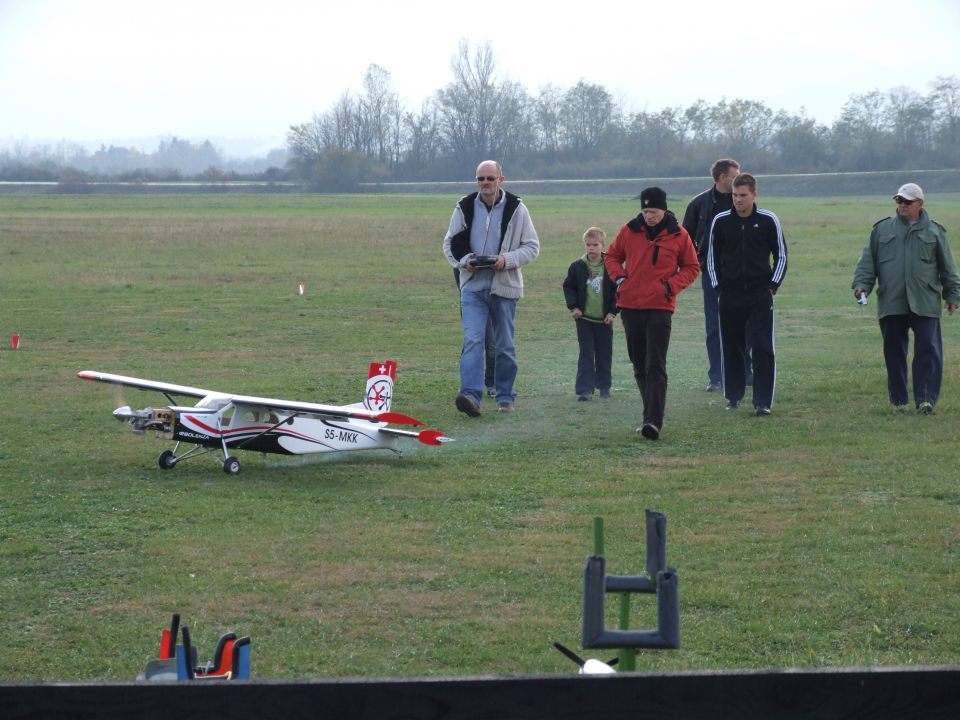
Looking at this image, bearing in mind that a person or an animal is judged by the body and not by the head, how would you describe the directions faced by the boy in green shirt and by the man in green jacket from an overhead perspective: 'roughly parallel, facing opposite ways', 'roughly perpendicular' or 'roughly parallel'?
roughly parallel

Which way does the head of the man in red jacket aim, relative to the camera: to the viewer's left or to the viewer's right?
to the viewer's left

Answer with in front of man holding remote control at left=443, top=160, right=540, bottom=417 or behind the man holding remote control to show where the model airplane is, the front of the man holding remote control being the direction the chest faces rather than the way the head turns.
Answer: in front

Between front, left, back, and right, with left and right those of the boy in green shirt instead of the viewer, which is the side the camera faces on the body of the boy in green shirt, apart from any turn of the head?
front

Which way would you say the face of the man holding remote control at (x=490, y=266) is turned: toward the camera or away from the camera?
toward the camera

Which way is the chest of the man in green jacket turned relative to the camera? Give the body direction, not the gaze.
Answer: toward the camera

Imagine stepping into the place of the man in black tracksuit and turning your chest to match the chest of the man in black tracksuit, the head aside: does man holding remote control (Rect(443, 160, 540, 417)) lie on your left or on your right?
on your right

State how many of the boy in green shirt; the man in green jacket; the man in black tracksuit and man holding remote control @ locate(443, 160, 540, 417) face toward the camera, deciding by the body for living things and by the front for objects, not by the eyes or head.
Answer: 4

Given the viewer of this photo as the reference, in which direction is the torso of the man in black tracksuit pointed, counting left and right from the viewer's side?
facing the viewer

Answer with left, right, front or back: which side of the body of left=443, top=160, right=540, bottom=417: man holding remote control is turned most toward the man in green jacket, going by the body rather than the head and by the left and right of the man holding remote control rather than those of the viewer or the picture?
left

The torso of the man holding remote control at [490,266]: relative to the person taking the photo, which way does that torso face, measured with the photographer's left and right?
facing the viewer

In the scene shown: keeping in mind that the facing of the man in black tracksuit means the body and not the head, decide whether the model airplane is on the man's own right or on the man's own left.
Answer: on the man's own right

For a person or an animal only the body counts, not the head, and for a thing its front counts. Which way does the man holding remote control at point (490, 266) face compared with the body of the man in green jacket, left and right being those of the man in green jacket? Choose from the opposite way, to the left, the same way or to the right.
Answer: the same way

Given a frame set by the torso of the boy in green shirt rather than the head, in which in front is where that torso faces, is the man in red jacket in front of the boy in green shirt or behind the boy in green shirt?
in front
